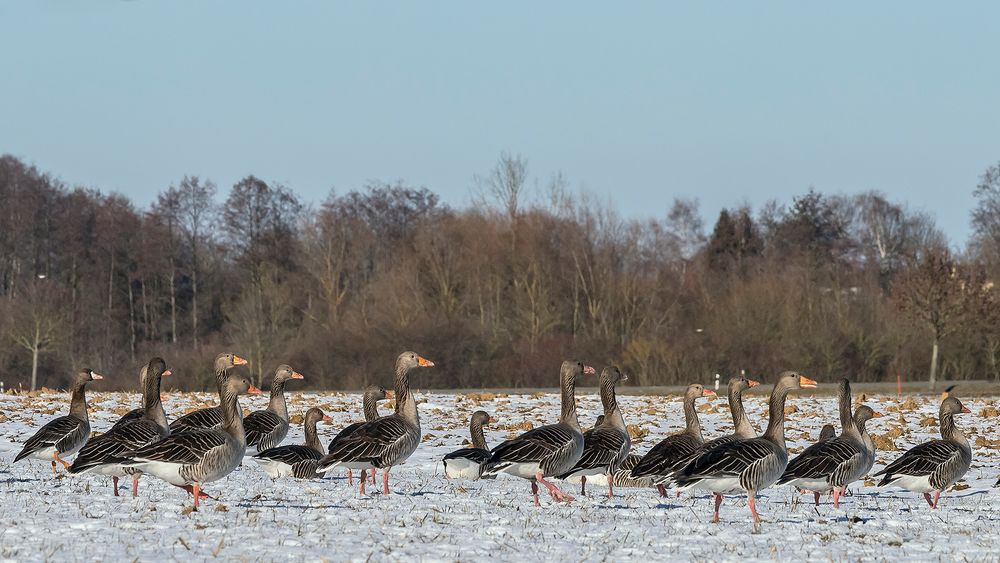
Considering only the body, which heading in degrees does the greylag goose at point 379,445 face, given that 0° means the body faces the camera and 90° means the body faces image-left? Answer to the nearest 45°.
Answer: approximately 270°

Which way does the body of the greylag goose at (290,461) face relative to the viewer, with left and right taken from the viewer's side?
facing to the right of the viewer

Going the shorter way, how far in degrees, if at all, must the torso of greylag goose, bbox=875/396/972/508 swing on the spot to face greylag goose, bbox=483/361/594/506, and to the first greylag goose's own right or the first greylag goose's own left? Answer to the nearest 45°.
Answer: approximately 135° to the first greylag goose's own right

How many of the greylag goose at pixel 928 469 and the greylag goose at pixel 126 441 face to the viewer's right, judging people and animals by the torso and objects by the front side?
2

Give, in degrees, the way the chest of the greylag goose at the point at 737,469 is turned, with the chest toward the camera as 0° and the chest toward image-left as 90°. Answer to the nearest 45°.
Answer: approximately 270°

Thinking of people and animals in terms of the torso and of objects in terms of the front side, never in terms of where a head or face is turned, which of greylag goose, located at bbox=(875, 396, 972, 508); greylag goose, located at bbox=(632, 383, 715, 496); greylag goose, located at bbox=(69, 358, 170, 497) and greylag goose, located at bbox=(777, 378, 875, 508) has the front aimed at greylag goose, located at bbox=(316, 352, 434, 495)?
greylag goose, located at bbox=(69, 358, 170, 497)

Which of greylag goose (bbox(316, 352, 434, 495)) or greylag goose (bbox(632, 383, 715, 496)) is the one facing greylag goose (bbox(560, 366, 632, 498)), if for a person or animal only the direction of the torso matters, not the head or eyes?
greylag goose (bbox(316, 352, 434, 495))

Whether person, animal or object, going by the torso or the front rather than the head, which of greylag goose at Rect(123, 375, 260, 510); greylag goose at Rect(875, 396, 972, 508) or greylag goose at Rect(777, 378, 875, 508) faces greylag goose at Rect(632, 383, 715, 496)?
greylag goose at Rect(123, 375, 260, 510)

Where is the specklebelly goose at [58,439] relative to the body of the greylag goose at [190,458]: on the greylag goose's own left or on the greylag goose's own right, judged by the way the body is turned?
on the greylag goose's own left

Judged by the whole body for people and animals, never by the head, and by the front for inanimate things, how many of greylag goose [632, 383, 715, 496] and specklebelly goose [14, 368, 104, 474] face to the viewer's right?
2

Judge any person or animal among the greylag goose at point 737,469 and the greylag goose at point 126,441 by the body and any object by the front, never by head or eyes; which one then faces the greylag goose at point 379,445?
the greylag goose at point 126,441

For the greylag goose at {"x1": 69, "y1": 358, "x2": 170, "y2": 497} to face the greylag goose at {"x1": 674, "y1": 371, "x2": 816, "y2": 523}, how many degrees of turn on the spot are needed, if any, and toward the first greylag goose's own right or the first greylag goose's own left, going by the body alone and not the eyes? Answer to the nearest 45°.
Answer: approximately 45° to the first greylag goose's own right

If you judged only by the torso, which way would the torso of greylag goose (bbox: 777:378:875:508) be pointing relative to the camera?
to the viewer's right

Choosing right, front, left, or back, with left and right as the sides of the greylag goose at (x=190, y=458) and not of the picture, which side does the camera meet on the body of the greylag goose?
right

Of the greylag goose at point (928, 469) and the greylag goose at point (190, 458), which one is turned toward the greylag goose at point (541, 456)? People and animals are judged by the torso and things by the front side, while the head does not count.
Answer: the greylag goose at point (190, 458)

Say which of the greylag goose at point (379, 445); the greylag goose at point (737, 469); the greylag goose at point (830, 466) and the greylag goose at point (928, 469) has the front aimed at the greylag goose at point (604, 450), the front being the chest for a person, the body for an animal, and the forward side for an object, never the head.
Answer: the greylag goose at point (379, 445)
